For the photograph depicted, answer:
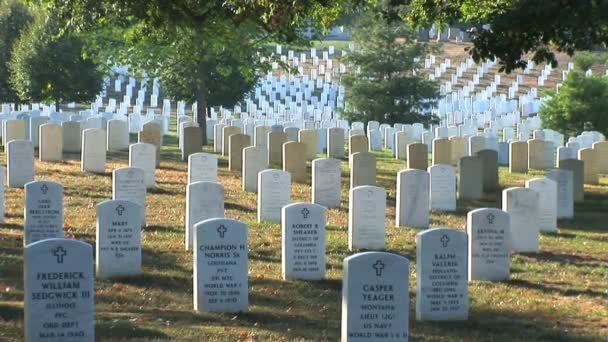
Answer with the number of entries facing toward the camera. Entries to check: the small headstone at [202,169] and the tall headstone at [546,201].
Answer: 2

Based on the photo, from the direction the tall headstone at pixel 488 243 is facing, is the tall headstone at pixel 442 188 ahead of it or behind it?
behind

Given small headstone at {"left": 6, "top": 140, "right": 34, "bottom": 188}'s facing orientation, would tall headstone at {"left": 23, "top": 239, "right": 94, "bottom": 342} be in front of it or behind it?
in front

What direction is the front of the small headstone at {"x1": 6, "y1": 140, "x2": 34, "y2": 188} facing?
toward the camera

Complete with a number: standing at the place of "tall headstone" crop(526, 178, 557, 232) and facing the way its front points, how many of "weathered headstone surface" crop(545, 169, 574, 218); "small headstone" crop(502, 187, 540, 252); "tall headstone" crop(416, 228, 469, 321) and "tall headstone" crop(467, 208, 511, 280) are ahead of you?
3

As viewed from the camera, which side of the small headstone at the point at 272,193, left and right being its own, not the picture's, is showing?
front

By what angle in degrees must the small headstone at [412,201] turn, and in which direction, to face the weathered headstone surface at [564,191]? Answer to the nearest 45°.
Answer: approximately 135° to its left

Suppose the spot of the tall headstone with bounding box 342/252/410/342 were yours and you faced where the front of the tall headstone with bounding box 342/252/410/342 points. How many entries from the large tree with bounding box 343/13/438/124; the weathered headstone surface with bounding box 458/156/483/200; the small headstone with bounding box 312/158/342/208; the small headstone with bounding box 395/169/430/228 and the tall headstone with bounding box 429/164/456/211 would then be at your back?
5

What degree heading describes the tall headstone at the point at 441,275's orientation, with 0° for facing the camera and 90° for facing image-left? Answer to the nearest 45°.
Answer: approximately 0°

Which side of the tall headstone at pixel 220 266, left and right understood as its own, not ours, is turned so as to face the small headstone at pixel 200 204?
back

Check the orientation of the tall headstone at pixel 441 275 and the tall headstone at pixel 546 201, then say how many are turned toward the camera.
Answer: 2

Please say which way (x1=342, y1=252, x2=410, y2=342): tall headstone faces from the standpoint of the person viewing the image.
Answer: facing the viewer

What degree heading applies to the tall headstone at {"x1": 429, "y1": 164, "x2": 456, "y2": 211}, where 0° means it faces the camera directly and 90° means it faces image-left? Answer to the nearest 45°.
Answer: approximately 0°

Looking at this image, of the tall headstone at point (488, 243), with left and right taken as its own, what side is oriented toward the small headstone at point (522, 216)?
back
